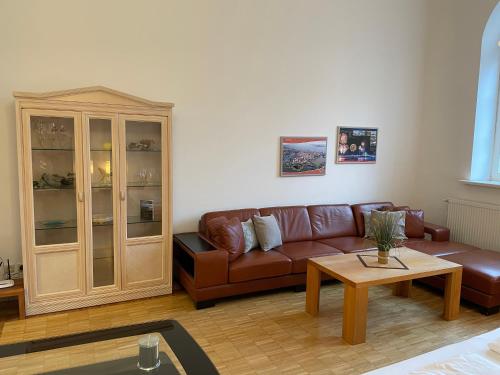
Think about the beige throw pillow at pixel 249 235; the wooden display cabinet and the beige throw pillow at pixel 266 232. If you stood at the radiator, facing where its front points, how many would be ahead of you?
3

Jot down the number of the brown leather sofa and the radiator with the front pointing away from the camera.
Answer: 0

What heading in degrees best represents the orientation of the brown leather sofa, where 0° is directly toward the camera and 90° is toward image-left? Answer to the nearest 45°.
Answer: approximately 315°

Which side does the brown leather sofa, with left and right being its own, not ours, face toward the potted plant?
front

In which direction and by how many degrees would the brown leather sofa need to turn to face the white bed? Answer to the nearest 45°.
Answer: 0° — it already faces it

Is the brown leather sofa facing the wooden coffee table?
yes

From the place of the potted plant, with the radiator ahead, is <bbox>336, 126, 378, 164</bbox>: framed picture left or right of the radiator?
left

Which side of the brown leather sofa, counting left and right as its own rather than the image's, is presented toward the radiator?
left

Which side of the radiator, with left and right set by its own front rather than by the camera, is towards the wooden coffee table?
front

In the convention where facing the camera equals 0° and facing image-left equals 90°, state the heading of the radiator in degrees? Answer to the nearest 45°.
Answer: approximately 45°

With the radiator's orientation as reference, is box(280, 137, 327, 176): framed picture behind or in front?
in front

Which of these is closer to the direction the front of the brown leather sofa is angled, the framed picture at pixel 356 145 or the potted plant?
the potted plant

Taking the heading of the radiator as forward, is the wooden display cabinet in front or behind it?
in front

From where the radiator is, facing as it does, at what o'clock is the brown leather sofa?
The brown leather sofa is roughly at 12 o'clock from the radiator.

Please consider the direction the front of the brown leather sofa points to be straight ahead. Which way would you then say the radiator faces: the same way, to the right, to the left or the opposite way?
to the right

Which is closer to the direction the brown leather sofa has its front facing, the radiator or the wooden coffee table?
the wooden coffee table

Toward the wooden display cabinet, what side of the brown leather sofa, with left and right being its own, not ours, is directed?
right
